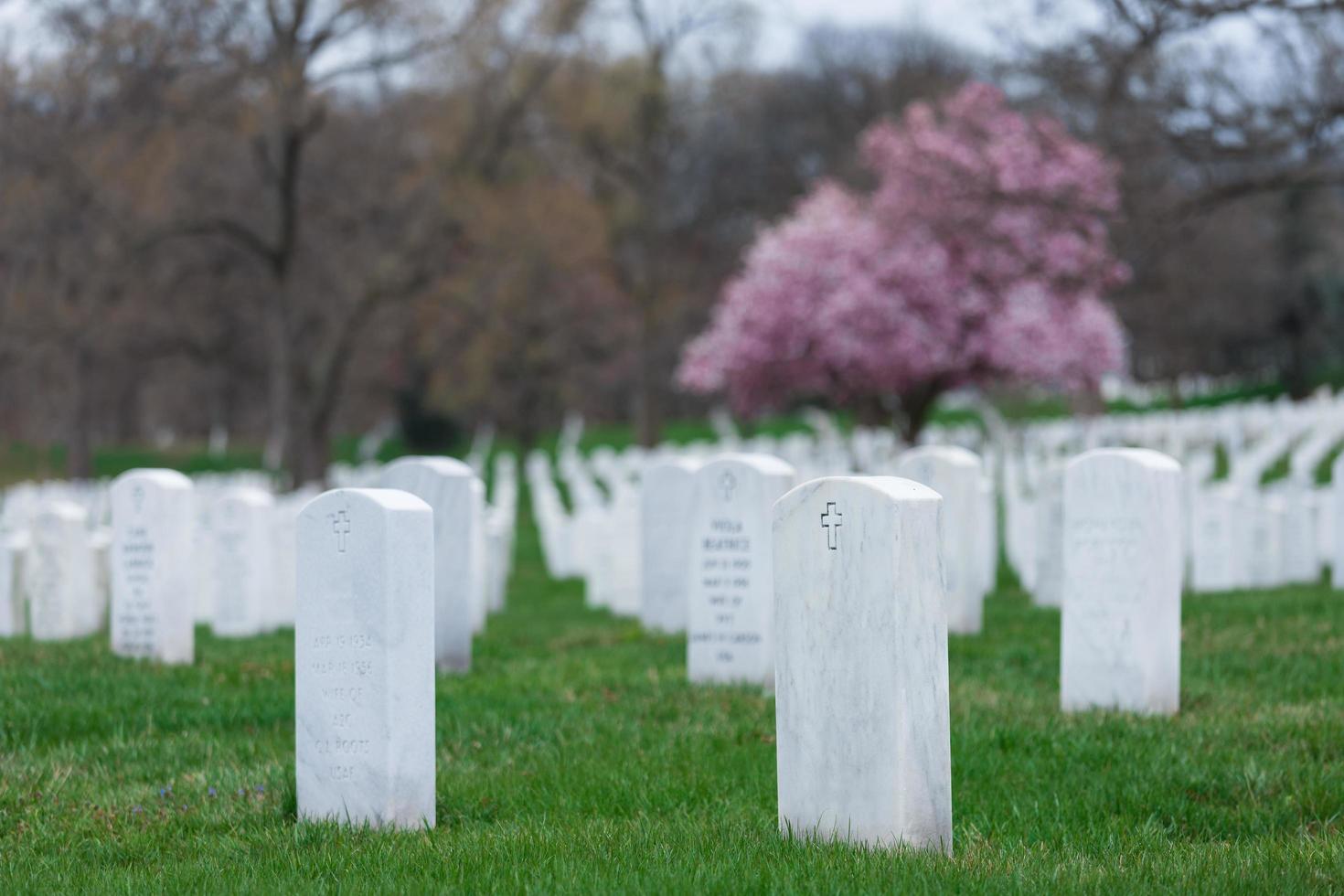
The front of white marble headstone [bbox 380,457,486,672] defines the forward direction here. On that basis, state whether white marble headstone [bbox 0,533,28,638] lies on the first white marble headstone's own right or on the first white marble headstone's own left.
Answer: on the first white marble headstone's own right

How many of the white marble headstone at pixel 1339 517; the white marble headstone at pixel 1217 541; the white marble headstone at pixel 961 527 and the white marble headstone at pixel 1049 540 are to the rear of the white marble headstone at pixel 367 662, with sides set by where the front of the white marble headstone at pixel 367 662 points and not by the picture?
4

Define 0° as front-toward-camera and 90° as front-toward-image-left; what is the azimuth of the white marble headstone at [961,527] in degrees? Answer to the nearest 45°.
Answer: approximately 45°

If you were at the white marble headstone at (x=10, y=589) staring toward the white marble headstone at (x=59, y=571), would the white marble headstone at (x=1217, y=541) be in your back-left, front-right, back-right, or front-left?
front-left

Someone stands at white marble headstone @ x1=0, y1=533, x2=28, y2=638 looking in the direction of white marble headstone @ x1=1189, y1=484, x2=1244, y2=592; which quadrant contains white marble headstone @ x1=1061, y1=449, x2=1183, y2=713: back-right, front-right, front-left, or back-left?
front-right

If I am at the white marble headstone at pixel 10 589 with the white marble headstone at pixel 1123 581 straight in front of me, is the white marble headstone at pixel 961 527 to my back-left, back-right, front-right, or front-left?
front-left

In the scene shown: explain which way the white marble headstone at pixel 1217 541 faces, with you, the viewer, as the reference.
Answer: facing the viewer and to the left of the viewer

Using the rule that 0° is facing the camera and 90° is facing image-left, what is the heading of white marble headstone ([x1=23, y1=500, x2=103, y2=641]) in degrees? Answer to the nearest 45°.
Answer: approximately 45°

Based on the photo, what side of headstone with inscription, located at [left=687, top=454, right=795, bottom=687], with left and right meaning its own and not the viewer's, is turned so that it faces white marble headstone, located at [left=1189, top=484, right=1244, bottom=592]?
back

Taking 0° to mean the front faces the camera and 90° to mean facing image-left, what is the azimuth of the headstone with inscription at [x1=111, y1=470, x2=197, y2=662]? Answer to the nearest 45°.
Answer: approximately 45°

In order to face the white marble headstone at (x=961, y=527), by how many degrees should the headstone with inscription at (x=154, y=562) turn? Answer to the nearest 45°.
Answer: approximately 135° to its left

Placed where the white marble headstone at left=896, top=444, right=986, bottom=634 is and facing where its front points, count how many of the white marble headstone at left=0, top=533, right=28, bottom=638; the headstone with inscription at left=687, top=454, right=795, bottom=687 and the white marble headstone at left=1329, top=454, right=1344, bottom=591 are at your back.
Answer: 1

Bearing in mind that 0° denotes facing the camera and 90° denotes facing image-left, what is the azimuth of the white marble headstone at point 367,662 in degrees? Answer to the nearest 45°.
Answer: approximately 45°

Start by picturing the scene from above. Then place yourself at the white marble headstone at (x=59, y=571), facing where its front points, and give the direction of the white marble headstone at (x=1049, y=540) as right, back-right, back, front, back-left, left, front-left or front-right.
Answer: back-left
